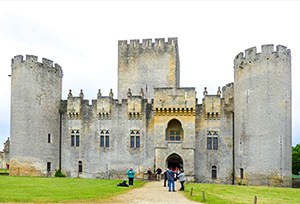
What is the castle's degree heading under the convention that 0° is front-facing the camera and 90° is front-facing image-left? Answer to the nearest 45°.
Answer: approximately 0°
